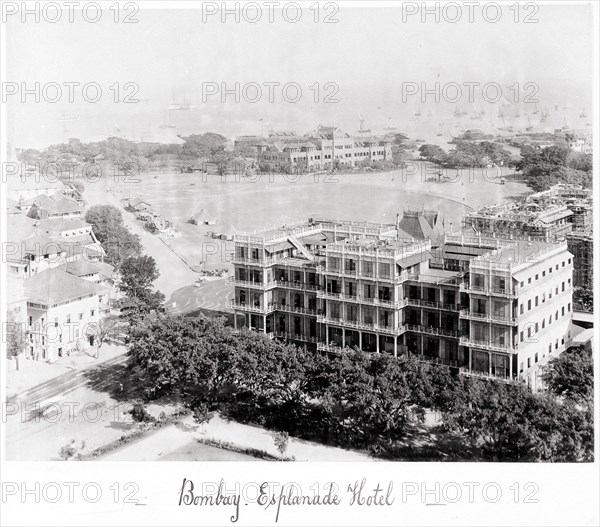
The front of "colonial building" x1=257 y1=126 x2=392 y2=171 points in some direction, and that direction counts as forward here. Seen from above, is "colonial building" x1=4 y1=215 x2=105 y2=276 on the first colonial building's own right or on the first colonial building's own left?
on the first colonial building's own right

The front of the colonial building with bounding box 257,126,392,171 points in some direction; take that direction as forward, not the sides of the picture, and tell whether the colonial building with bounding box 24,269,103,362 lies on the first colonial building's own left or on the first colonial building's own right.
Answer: on the first colonial building's own right

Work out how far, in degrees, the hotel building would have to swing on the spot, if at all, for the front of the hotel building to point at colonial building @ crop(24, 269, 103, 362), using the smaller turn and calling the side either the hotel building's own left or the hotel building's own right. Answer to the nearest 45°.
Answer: approximately 45° to the hotel building's own right

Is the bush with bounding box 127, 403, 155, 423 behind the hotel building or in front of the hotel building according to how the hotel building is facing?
in front

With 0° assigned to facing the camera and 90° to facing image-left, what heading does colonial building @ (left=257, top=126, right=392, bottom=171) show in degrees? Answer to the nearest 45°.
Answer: approximately 315°

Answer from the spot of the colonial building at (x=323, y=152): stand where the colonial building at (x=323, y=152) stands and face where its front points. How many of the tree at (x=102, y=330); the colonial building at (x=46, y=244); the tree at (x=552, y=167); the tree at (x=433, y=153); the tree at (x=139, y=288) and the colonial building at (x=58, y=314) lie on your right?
4

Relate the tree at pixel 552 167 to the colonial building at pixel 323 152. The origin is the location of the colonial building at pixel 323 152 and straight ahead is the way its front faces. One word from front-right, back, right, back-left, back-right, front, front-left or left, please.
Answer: front-left

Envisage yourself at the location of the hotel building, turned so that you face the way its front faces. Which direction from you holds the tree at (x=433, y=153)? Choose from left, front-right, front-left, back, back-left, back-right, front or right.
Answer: back-right

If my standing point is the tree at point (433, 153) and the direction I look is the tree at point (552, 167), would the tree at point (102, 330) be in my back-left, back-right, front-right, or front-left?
back-right

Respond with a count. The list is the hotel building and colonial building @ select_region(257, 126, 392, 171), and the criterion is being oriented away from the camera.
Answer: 0

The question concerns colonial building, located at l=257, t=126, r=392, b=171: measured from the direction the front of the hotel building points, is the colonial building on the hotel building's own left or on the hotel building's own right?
on the hotel building's own right

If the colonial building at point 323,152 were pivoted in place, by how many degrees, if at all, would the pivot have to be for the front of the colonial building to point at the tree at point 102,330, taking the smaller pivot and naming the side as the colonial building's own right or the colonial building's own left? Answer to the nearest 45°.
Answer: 0° — it already faces it

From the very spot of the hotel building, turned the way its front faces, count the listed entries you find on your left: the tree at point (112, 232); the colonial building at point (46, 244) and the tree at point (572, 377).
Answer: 1

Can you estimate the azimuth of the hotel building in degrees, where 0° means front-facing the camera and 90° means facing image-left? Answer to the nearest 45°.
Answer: approximately 45°
